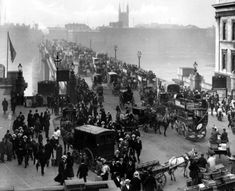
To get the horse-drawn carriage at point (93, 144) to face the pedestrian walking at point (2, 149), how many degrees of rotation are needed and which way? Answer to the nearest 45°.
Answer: approximately 45° to its left

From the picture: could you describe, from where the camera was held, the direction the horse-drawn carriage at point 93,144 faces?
facing away from the viewer and to the left of the viewer

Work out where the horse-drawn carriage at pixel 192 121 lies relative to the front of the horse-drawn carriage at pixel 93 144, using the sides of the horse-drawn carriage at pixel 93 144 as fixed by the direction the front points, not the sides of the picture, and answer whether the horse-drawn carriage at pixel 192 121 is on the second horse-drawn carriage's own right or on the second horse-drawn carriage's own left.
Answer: on the second horse-drawn carriage's own right

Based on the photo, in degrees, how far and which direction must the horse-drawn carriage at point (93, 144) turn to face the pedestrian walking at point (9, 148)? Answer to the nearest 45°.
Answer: approximately 45° to its left

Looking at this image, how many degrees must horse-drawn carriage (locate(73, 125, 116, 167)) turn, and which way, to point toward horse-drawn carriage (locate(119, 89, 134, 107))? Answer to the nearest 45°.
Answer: approximately 45° to its right
